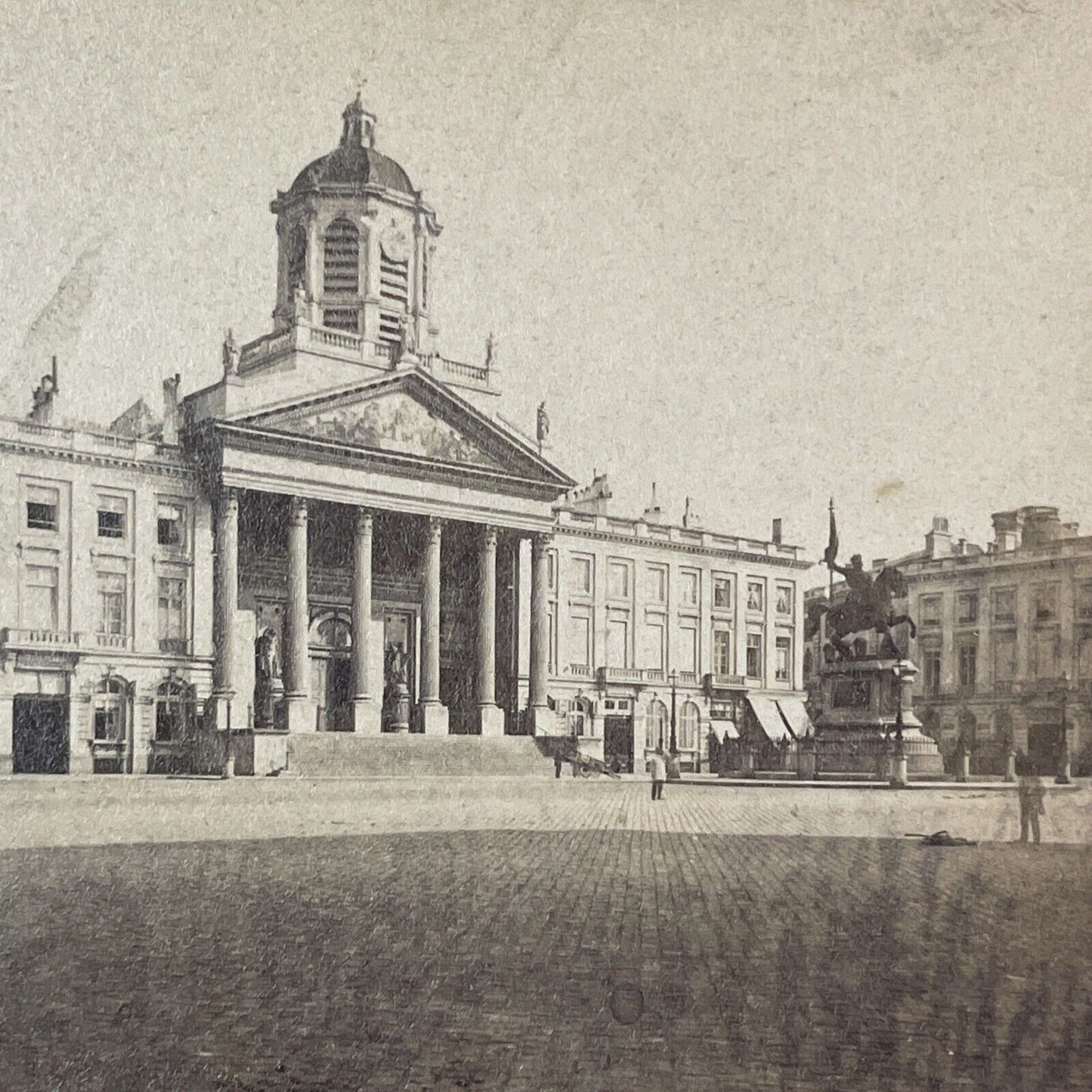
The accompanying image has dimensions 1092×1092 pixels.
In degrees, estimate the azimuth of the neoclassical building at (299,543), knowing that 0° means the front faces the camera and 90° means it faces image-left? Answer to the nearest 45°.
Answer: approximately 315°

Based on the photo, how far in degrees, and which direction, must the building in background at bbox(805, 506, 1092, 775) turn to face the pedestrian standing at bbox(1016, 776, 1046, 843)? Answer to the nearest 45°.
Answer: approximately 45° to its left

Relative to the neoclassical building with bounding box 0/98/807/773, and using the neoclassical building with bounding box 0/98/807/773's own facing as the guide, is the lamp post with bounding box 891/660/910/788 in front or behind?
in front

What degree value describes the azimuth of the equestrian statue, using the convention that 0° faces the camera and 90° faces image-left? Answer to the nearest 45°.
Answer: approximately 270°

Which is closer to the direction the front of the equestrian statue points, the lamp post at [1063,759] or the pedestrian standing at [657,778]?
the lamp post

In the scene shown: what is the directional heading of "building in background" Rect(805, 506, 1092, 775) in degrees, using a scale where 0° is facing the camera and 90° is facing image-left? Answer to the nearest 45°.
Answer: approximately 45°

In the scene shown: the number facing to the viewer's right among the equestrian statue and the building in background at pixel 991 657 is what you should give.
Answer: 1

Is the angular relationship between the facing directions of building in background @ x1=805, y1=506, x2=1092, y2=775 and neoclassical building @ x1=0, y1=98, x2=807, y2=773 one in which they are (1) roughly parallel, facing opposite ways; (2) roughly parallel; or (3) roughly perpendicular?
roughly perpendicular

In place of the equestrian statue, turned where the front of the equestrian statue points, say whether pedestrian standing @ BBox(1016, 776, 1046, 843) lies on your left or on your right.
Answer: on your right
